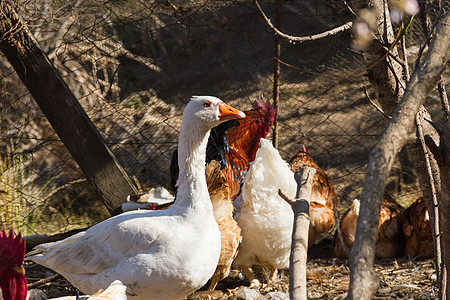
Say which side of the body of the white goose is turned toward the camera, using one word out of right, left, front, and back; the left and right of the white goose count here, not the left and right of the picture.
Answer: right

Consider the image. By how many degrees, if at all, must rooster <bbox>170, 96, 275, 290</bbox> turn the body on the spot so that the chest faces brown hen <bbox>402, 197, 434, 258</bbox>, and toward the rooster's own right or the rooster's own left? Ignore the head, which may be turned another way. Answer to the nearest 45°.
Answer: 0° — it already faces it

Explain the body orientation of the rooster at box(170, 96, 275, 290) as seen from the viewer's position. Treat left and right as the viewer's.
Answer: facing to the right of the viewer

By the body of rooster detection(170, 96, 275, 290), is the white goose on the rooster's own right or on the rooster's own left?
on the rooster's own right

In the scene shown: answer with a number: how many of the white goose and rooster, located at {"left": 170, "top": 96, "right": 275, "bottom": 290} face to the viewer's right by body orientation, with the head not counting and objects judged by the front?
2
